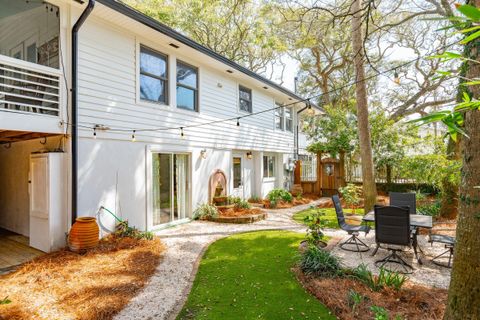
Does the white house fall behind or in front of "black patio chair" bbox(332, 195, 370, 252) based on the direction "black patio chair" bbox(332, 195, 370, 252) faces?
behind

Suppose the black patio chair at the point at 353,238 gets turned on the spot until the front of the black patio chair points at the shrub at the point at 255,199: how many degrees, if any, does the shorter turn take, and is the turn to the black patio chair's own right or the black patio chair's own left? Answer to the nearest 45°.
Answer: approximately 135° to the black patio chair's own left

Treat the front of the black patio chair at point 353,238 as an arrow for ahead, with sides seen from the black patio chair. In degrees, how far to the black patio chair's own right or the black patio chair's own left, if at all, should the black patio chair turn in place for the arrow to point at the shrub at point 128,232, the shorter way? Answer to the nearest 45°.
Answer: approximately 180°

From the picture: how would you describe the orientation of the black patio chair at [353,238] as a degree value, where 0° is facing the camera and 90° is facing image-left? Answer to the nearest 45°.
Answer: approximately 270°

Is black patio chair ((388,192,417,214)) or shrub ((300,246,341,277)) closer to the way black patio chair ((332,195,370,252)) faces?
the black patio chair

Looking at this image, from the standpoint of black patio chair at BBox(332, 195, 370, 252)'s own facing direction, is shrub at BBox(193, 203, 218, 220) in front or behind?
behind

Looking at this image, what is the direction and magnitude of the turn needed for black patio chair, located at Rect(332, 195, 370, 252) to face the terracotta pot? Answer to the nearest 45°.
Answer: approximately 135° to its right

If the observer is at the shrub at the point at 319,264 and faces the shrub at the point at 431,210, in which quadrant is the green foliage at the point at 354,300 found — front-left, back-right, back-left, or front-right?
back-right

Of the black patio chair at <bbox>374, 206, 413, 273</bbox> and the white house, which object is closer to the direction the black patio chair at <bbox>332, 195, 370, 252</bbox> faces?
the black patio chair

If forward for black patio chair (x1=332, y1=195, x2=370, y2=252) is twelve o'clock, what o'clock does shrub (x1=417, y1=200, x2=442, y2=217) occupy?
The shrub is roughly at 10 o'clock from the black patio chair.
